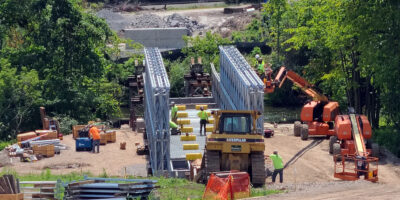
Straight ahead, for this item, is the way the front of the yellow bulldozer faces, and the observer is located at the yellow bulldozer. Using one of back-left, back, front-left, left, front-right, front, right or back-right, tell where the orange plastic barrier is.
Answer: back

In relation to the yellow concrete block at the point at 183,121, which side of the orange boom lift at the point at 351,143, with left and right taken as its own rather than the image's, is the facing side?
right

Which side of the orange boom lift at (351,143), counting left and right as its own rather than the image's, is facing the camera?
front

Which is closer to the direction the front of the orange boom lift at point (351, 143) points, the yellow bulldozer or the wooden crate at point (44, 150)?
the yellow bulldozer

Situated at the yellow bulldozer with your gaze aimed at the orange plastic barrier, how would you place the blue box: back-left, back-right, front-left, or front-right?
back-right

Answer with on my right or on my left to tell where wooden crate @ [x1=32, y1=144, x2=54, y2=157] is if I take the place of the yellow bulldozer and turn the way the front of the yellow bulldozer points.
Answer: on my left

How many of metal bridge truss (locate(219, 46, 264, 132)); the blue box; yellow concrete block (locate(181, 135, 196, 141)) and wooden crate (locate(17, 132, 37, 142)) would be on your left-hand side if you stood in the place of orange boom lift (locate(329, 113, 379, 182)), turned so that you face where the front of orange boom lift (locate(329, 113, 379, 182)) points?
0

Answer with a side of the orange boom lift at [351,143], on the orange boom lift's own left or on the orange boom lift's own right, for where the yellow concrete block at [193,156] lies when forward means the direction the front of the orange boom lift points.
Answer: on the orange boom lift's own right

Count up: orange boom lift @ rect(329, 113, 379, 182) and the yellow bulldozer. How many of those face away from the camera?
1
